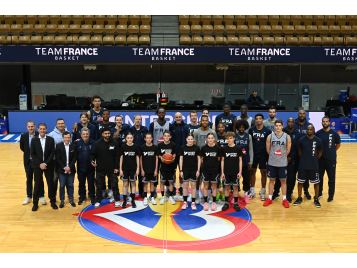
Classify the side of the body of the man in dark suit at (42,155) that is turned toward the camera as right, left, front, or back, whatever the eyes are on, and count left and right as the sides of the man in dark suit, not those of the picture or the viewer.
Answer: front

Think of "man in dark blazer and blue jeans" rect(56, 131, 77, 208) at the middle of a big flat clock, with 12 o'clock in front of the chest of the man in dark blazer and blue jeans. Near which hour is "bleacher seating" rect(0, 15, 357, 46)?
The bleacher seating is roughly at 7 o'clock from the man in dark blazer and blue jeans.

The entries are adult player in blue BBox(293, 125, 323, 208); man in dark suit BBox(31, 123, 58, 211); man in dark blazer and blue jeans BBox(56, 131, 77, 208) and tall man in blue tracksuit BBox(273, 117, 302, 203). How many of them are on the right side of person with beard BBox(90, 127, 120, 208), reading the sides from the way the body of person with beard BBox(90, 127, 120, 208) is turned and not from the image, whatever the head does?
2

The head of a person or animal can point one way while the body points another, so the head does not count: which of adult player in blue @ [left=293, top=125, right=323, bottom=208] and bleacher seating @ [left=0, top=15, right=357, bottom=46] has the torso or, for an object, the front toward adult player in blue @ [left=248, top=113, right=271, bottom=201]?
the bleacher seating

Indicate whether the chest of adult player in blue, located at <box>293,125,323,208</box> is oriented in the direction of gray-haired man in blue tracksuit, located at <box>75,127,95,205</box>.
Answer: no

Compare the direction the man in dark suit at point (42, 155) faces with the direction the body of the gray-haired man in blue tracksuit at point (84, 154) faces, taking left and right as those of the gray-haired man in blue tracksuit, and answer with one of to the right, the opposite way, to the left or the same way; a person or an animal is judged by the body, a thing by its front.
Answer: the same way

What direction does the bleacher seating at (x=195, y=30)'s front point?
toward the camera

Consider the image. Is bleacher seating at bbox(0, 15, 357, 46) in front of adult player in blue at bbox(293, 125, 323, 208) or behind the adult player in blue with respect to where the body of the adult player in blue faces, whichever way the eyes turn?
behind

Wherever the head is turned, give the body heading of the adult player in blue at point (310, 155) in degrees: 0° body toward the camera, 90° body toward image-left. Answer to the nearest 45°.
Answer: approximately 0°

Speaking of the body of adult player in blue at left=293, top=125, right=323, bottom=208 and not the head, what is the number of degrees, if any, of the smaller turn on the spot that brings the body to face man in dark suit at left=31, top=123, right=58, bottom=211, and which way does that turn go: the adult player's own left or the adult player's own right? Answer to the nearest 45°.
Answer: approximately 90° to the adult player's own right

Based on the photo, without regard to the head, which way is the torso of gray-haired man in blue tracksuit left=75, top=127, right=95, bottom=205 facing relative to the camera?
toward the camera

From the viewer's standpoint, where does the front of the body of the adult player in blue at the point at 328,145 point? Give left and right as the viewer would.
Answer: facing the viewer

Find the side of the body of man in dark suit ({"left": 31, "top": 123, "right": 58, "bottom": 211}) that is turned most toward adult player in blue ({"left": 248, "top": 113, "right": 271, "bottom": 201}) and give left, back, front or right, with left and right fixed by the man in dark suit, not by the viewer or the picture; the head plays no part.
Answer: left

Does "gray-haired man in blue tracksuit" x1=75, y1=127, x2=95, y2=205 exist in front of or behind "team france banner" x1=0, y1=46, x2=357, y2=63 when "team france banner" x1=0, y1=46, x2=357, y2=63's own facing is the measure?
in front

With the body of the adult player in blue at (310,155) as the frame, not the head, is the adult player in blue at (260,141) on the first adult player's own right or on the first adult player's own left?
on the first adult player's own right

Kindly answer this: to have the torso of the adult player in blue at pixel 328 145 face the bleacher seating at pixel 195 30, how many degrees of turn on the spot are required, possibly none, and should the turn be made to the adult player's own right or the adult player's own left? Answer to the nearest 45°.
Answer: approximately 135° to the adult player's own right

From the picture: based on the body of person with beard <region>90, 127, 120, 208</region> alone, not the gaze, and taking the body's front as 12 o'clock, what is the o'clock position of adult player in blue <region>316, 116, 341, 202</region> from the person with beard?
The adult player in blue is roughly at 9 o'clock from the person with beard.
